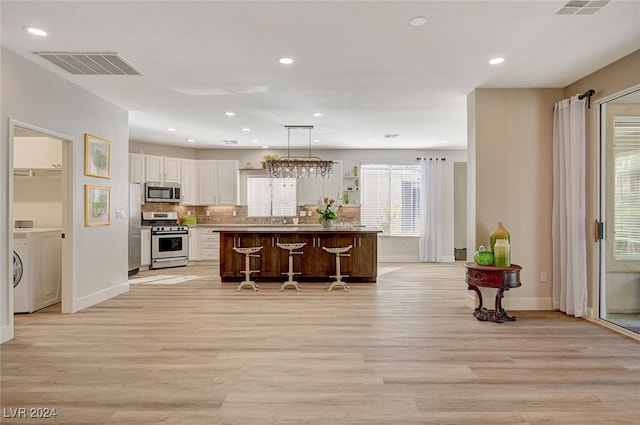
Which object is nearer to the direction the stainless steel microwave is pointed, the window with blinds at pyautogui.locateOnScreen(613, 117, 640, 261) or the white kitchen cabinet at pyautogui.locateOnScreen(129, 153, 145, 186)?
the window with blinds

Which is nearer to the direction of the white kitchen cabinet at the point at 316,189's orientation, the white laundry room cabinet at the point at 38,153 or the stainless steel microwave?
the white laundry room cabinet

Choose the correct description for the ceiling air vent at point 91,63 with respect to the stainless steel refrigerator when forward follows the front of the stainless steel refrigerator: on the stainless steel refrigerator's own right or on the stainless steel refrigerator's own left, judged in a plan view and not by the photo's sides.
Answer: on the stainless steel refrigerator's own right

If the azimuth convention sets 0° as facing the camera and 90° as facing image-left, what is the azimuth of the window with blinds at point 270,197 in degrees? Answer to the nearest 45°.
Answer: approximately 0°

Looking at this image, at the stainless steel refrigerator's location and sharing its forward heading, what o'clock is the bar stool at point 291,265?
The bar stool is roughly at 12 o'clock from the stainless steel refrigerator.

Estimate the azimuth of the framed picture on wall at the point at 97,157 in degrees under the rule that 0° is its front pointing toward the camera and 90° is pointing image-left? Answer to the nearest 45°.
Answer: approximately 315°

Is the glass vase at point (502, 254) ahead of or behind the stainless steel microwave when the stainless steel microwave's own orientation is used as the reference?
ahead
